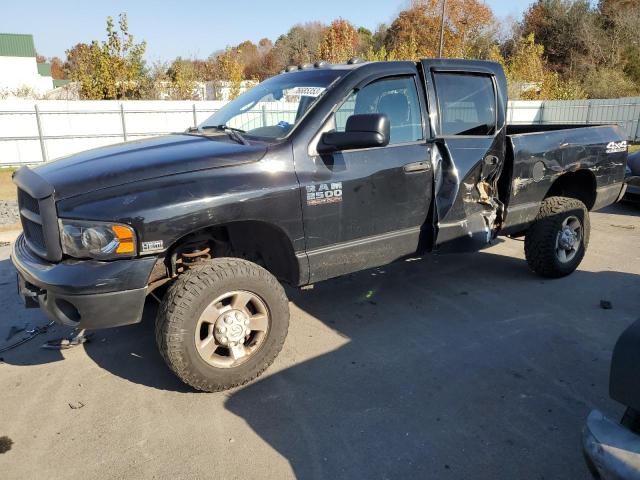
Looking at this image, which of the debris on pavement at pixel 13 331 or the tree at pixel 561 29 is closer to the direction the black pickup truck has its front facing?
the debris on pavement

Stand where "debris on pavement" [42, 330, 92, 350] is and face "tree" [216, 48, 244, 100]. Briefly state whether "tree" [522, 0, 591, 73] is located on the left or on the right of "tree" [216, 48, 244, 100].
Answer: right

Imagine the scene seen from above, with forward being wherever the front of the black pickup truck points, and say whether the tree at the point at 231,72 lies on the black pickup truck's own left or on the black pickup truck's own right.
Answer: on the black pickup truck's own right

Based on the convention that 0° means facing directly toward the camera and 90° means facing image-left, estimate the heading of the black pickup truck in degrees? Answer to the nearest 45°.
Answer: approximately 45°

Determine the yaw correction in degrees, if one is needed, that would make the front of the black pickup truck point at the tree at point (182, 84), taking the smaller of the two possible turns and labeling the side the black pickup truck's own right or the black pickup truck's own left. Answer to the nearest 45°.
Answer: approximately 135° to the black pickup truck's own right

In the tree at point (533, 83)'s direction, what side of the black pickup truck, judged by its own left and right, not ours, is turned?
back
